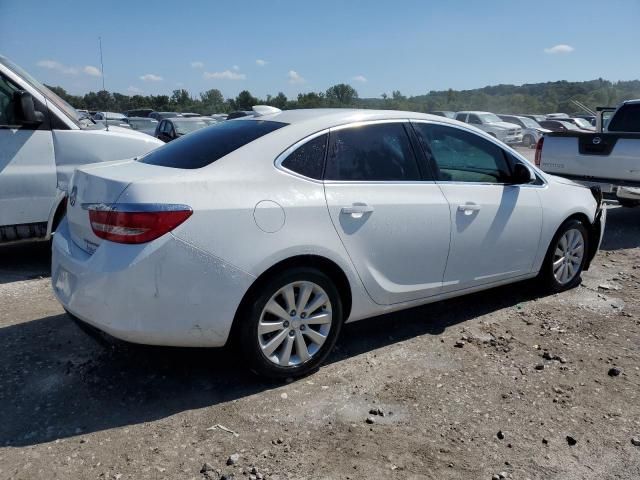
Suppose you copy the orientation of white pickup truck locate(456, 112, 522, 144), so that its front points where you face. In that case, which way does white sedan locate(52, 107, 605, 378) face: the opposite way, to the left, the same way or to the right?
to the left

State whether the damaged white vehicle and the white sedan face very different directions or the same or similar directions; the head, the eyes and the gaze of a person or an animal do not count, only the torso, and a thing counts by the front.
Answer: same or similar directions

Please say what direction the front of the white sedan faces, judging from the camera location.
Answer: facing away from the viewer and to the right of the viewer

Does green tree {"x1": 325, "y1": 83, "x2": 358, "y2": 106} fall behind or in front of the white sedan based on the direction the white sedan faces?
in front

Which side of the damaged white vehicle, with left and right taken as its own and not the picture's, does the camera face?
right

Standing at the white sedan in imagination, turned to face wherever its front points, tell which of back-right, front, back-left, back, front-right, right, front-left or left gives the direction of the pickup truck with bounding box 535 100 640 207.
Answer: front

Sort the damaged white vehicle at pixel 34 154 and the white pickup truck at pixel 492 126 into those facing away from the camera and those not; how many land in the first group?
0

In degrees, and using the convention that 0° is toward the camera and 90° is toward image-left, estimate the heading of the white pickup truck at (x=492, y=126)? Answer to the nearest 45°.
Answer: approximately 315°

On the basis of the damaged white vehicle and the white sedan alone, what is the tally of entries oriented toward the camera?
0
